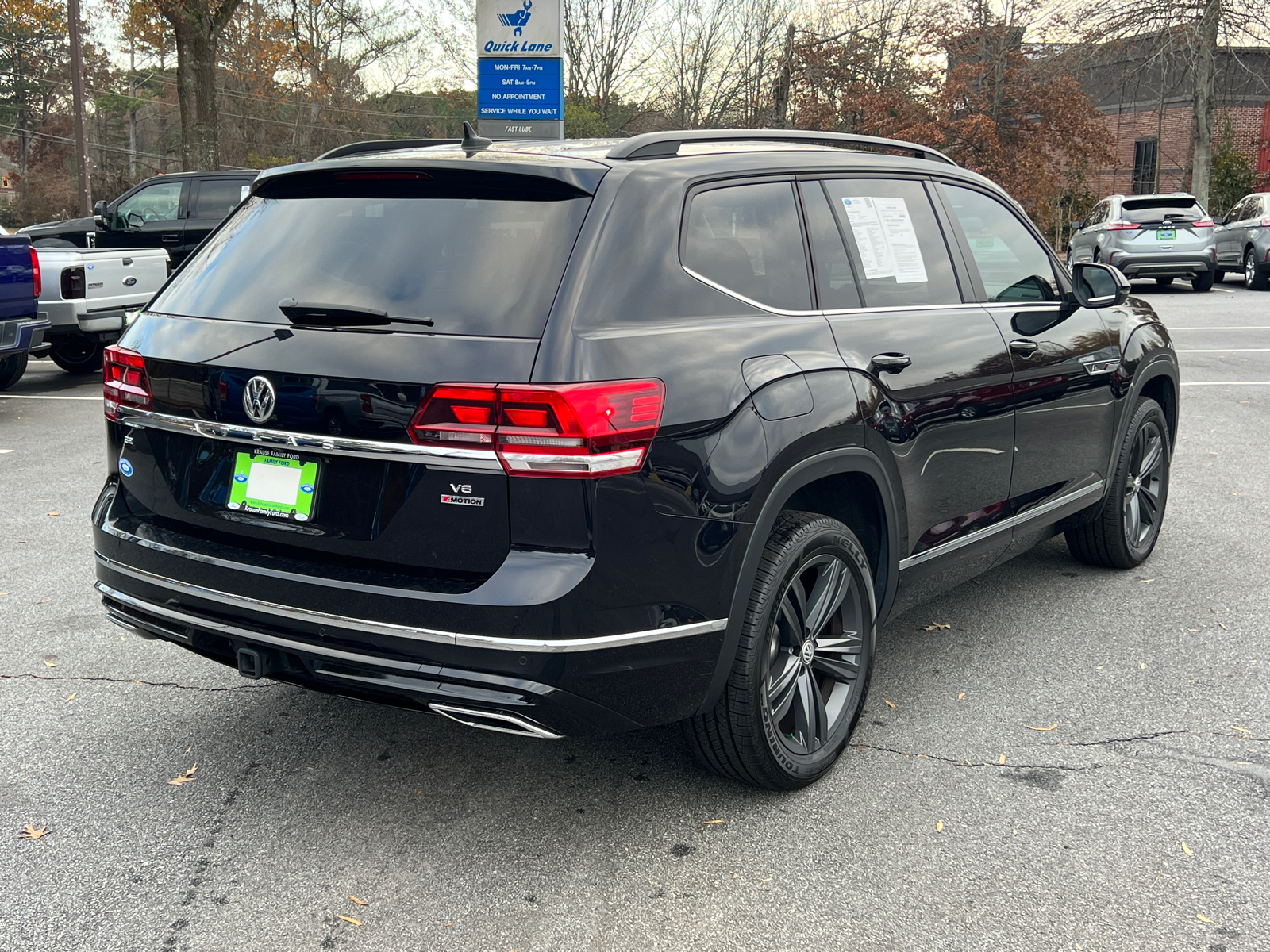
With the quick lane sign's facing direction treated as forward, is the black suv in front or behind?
in front

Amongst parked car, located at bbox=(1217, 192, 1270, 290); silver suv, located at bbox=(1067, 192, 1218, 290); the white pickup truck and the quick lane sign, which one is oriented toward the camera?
the quick lane sign

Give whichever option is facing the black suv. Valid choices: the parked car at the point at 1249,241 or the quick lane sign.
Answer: the quick lane sign

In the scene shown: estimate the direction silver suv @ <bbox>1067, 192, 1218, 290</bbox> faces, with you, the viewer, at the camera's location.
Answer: facing away from the viewer and to the left of the viewer

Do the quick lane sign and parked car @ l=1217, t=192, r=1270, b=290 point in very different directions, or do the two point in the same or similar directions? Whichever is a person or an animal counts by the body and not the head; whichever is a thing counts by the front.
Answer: very different directions

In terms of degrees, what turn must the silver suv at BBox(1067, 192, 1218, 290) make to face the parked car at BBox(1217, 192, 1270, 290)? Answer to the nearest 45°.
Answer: approximately 90° to its right

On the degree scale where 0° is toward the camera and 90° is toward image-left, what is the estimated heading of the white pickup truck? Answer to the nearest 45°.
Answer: approximately 135°

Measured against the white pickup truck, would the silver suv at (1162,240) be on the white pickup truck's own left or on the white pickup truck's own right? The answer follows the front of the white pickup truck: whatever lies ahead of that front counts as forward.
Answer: on the white pickup truck's own right

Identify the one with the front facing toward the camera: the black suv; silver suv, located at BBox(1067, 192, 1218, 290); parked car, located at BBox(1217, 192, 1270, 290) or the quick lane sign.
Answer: the quick lane sign

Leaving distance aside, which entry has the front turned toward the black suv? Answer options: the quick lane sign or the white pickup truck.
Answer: the quick lane sign

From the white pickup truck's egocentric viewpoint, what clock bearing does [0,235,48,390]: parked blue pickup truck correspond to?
The parked blue pickup truck is roughly at 8 o'clock from the white pickup truck.

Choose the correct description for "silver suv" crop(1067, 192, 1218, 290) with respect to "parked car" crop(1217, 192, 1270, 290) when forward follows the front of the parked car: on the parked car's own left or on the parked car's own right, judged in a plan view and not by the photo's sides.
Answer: on the parked car's own left

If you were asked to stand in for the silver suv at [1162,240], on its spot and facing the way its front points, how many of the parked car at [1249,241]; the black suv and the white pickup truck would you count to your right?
1
